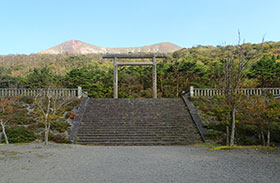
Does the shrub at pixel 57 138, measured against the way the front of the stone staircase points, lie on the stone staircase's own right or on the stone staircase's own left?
on the stone staircase's own right

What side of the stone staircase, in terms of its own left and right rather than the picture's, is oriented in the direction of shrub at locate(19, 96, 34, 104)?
right

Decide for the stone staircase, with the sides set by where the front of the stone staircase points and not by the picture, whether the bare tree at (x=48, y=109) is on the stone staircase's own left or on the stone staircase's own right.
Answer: on the stone staircase's own right

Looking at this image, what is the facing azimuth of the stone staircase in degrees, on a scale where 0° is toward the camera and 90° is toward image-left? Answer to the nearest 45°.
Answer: approximately 0°

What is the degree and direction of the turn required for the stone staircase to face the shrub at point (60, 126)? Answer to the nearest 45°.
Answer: approximately 90° to its right

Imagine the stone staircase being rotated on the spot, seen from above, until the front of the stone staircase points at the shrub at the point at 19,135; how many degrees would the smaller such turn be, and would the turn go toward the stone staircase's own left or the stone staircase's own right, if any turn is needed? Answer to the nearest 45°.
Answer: approximately 90° to the stone staircase's own right
